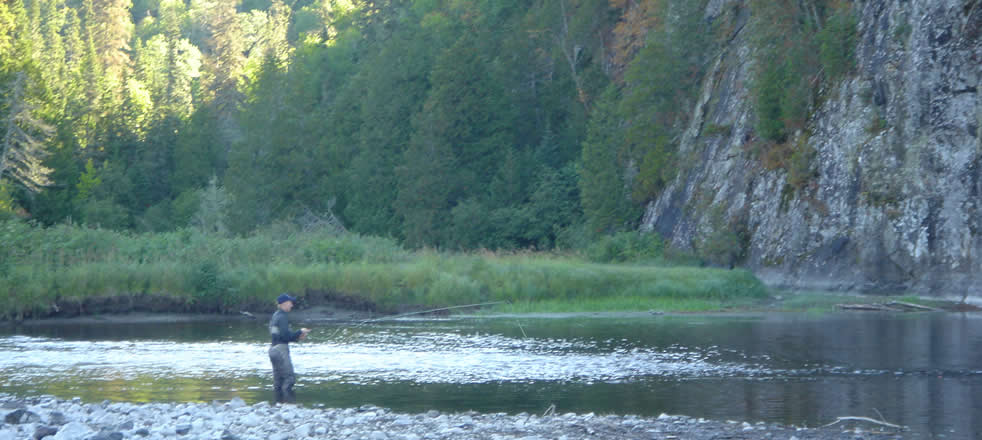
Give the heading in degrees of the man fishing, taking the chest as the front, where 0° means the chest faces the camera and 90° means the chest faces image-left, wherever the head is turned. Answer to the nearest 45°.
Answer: approximately 270°

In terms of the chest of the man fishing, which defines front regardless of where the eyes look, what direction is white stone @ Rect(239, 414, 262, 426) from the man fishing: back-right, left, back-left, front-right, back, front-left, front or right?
right

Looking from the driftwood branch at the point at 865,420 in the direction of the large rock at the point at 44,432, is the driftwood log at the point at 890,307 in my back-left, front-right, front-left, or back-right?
back-right

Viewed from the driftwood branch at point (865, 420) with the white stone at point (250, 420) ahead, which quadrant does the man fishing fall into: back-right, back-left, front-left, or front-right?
front-right

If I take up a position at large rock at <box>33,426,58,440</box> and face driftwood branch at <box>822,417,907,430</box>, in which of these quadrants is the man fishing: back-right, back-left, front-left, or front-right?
front-left

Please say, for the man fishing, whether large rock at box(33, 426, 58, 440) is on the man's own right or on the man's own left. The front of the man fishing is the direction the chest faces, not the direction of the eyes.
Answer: on the man's own right

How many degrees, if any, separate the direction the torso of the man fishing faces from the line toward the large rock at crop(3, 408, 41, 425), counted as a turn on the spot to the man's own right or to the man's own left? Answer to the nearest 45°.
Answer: approximately 135° to the man's own right

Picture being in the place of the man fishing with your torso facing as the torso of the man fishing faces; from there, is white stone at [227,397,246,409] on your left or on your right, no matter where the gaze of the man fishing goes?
on your right

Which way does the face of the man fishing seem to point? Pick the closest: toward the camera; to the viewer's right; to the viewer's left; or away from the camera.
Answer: to the viewer's right

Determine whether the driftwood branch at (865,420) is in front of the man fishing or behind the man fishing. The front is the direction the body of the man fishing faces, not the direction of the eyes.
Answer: in front

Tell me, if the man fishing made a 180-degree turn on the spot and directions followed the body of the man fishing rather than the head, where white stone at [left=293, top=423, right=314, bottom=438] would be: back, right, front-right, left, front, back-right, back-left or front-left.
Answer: left

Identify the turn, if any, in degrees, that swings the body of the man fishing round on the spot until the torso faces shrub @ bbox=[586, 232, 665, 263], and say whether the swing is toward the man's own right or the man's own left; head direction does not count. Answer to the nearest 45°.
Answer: approximately 45° to the man's own left

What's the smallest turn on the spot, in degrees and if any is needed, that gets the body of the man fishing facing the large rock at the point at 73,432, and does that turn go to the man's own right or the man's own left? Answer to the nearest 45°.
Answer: approximately 135° to the man's own right
